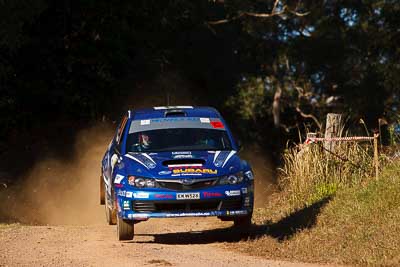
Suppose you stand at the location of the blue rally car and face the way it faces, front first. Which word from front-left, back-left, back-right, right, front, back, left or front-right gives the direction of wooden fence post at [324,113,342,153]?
back-left

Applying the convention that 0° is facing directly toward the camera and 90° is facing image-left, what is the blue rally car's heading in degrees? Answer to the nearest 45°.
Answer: approximately 0°

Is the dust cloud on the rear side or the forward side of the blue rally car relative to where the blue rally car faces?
on the rear side
